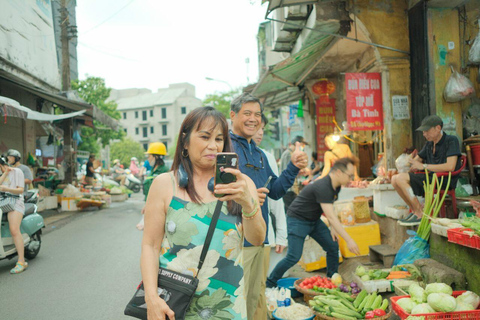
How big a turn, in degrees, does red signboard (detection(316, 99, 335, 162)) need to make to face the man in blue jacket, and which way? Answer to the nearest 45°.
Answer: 0° — it already faces them

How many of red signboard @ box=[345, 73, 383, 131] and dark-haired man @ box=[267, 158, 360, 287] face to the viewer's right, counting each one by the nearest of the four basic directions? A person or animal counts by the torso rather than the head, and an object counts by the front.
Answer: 1

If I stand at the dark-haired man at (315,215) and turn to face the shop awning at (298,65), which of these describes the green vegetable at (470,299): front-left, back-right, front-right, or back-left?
back-right

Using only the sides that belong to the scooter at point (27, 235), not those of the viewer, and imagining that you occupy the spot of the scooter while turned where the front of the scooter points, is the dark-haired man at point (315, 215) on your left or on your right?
on your left

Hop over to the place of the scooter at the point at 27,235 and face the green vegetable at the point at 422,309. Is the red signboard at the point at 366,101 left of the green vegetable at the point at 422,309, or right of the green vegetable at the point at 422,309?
left

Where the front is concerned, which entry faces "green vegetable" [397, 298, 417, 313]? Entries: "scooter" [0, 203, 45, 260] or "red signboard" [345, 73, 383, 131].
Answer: the red signboard

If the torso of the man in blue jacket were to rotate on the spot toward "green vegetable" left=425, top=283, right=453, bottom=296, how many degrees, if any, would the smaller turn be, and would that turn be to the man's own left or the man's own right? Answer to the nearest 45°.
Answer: approximately 45° to the man's own left

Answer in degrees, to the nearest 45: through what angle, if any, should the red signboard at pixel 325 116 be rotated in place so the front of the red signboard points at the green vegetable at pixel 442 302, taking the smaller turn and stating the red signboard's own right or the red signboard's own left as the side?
0° — it already faces it

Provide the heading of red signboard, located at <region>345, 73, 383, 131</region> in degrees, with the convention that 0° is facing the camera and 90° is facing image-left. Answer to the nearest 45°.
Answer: approximately 0°

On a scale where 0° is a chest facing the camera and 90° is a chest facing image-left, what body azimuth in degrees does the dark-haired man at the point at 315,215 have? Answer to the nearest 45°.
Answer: approximately 270°

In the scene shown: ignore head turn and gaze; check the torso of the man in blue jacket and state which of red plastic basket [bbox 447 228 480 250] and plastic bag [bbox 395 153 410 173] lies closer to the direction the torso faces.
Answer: the red plastic basket

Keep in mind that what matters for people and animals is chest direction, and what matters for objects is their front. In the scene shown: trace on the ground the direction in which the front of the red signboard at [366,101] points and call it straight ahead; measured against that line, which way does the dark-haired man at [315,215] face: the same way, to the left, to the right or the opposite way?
to the left
